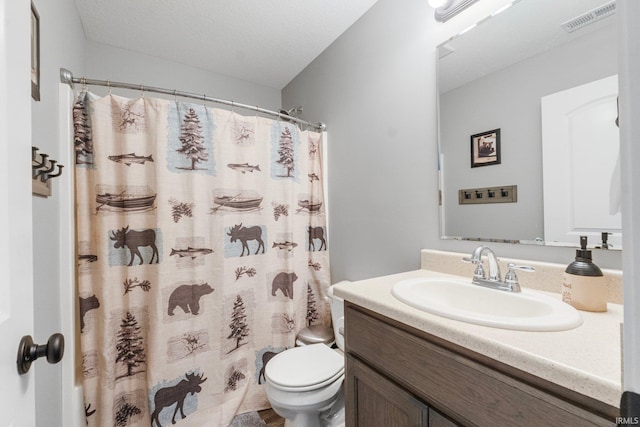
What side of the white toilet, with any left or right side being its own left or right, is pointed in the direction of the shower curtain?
right

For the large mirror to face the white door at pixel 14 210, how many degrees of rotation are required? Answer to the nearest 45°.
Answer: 0° — it already faces it

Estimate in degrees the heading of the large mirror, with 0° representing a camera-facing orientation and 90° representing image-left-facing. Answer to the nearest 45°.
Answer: approximately 45°

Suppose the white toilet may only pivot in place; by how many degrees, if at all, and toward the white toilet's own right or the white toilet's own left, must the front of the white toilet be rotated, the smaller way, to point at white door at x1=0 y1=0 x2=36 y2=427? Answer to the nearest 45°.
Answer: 0° — it already faces it

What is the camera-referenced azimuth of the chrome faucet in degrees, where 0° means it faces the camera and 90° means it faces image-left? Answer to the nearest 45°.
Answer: approximately 45°

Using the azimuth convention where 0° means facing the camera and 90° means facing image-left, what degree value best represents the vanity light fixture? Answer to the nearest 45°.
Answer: approximately 45°

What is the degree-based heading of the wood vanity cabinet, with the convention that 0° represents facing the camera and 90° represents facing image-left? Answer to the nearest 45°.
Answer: approximately 45°
